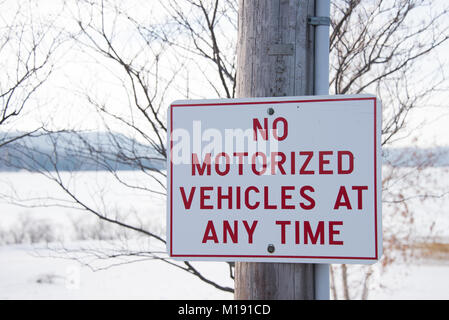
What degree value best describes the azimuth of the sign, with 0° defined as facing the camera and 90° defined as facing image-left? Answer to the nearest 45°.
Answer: approximately 0°
